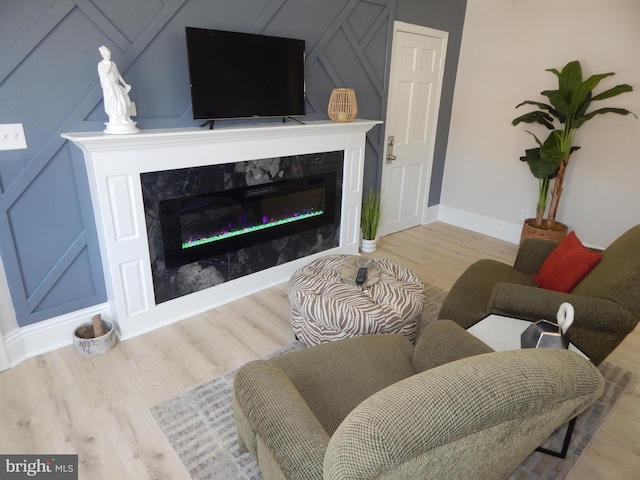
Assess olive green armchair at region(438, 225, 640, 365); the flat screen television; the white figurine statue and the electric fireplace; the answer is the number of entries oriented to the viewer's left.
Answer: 1

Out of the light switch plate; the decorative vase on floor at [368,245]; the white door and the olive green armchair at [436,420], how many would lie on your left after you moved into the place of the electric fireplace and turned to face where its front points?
2

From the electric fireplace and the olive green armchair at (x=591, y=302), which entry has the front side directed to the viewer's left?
the olive green armchair

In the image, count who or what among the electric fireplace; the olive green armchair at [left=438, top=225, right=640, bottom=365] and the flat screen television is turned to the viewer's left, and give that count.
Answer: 1

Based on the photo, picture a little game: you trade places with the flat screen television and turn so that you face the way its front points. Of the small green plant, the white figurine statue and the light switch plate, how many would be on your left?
1

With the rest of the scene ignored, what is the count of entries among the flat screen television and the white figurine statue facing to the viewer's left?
0

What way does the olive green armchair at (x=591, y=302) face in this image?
to the viewer's left

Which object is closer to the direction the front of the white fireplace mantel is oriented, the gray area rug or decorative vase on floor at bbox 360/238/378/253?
the gray area rug

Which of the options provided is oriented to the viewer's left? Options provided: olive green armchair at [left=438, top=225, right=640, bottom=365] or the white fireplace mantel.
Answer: the olive green armchair

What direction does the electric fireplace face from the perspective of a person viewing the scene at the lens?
facing the viewer and to the right of the viewer

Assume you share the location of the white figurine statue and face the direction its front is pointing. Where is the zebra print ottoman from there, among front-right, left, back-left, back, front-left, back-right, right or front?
front

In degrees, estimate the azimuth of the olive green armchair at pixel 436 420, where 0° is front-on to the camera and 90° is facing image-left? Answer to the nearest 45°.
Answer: approximately 135°

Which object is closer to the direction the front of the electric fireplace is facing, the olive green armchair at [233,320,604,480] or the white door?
the olive green armchair

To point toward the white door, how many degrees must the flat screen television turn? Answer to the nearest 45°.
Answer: approximately 90° to its left

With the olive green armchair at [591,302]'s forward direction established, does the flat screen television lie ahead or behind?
ahead
